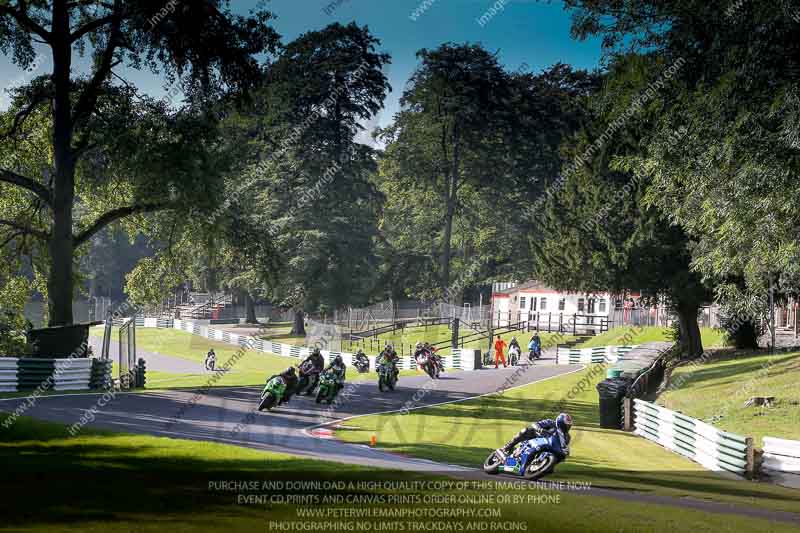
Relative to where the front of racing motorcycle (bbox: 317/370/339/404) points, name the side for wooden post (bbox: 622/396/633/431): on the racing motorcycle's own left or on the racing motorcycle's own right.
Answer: on the racing motorcycle's own left

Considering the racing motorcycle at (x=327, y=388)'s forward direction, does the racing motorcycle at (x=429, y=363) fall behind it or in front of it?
behind

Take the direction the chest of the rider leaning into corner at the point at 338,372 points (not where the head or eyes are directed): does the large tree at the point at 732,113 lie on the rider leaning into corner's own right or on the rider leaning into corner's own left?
on the rider leaning into corner's own left

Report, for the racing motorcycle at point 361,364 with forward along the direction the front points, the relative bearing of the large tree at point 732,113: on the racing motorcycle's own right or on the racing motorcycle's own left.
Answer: on the racing motorcycle's own left

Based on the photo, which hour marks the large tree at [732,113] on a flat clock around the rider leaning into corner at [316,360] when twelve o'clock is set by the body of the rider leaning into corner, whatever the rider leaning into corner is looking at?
The large tree is roughly at 9 o'clock from the rider leaning into corner.

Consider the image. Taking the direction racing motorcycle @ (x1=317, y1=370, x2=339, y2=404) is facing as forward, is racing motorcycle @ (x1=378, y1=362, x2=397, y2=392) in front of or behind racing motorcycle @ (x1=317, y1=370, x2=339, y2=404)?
behind

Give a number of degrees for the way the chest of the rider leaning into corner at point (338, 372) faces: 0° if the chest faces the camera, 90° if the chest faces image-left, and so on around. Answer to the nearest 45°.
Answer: approximately 45°

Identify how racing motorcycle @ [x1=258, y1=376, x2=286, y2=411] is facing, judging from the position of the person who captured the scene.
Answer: facing the viewer and to the left of the viewer

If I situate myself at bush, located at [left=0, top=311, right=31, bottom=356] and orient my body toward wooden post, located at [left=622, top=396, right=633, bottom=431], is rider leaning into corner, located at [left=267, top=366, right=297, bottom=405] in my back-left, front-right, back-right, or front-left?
front-right

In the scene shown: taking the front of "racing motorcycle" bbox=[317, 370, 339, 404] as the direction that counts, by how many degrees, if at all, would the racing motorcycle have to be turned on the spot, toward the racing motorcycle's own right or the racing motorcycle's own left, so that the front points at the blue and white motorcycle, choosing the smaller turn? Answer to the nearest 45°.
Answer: approximately 45° to the racing motorcycle's own left

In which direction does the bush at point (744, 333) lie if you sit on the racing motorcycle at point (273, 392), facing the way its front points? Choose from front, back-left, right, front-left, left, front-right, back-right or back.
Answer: back

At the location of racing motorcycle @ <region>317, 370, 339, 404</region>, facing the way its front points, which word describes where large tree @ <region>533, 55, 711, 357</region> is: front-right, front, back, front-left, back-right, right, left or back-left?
back

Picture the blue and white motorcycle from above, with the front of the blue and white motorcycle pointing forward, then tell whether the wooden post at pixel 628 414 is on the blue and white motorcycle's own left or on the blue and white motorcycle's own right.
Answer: on the blue and white motorcycle's own left

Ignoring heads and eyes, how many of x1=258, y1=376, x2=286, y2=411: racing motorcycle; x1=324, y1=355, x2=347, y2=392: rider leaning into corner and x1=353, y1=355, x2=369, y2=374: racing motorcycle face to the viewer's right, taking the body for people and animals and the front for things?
0

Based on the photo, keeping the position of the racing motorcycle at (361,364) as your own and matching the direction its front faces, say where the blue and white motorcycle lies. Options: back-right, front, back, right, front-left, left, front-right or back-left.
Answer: front-left

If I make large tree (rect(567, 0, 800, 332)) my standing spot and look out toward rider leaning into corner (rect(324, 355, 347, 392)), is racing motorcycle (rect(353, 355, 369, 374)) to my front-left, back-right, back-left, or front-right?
front-right
